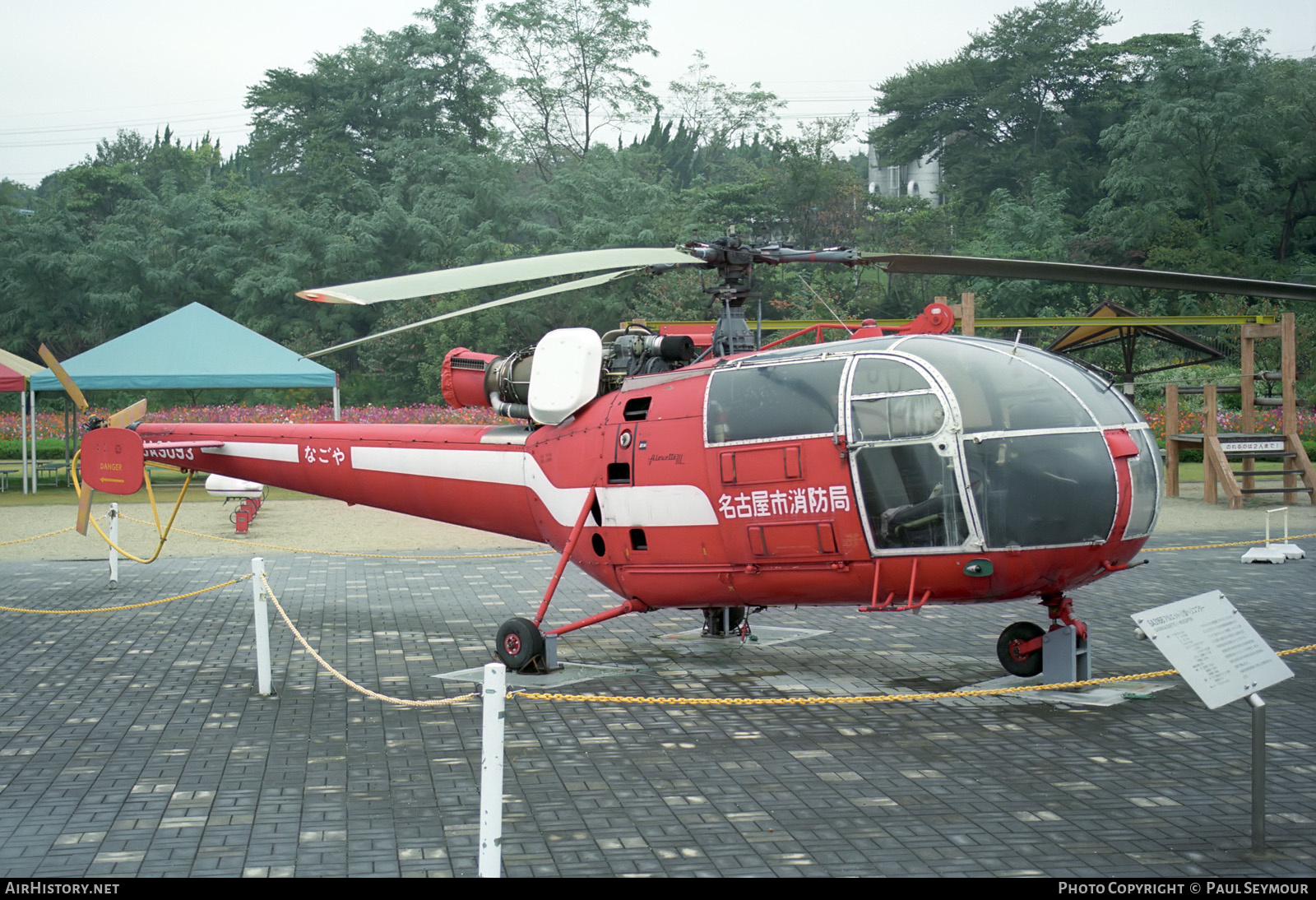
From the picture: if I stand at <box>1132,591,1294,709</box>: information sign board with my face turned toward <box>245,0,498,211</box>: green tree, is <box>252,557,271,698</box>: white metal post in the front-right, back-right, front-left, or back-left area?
front-left

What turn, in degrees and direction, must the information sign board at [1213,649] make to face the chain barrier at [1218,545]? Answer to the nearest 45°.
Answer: approximately 135° to its left

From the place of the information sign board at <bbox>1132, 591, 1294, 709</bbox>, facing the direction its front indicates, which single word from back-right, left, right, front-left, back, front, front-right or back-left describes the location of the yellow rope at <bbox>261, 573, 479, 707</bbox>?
back-right

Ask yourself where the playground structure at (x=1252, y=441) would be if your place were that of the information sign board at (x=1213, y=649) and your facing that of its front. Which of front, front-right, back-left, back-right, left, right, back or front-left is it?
back-left

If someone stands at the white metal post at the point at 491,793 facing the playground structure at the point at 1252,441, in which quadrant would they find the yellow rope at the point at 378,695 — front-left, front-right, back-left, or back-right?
front-left

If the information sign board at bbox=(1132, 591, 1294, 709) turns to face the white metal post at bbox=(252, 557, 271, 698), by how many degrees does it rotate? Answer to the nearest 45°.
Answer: approximately 135° to its right

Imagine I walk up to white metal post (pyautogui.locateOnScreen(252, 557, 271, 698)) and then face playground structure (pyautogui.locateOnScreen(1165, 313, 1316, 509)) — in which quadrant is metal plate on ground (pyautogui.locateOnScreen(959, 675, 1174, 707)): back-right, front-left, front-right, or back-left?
front-right

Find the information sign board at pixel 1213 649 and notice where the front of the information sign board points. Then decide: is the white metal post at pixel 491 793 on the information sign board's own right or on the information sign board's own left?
on the information sign board's own right
